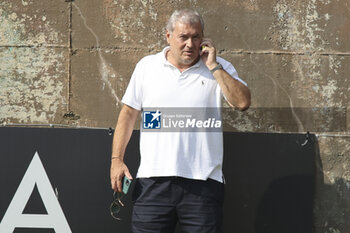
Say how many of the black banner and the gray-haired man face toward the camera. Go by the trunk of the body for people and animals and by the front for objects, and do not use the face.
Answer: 2

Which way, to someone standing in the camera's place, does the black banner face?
facing the viewer

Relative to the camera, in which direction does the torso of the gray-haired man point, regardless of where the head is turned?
toward the camera

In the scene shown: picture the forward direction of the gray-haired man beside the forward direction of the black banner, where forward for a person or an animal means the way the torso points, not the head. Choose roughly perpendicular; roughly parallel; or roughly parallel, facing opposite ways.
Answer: roughly parallel
